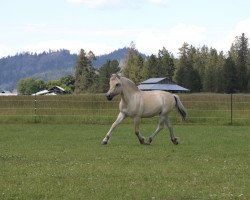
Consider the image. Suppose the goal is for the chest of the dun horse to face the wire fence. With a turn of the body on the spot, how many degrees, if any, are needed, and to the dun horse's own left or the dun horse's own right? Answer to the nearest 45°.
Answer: approximately 90° to the dun horse's own right

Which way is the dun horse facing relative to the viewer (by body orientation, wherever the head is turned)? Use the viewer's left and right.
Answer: facing to the left of the viewer
